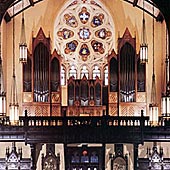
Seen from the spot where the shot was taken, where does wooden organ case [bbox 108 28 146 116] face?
facing the viewer

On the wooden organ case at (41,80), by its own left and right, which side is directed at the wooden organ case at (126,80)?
left

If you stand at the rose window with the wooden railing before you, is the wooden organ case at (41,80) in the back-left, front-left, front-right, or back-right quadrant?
front-right

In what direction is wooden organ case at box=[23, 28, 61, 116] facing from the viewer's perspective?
toward the camera

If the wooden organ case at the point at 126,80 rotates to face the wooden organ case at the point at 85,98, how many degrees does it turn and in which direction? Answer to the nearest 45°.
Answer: approximately 90° to its right

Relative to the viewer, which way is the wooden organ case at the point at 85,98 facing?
toward the camera

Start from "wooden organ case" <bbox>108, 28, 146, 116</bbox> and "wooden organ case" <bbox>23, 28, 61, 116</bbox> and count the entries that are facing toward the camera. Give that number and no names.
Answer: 2

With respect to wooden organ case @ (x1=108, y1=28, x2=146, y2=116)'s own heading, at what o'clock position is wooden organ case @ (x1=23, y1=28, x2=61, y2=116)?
wooden organ case @ (x1=23, y1=28, x2=61, y2=116) is roughly at 3 o'clock from wooden organ case @ (x1=108, y1=28, x2=146, y2=116).

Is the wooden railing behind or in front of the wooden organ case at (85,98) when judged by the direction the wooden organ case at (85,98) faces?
in front

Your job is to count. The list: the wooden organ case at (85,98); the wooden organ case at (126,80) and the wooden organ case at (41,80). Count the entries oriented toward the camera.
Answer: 3
